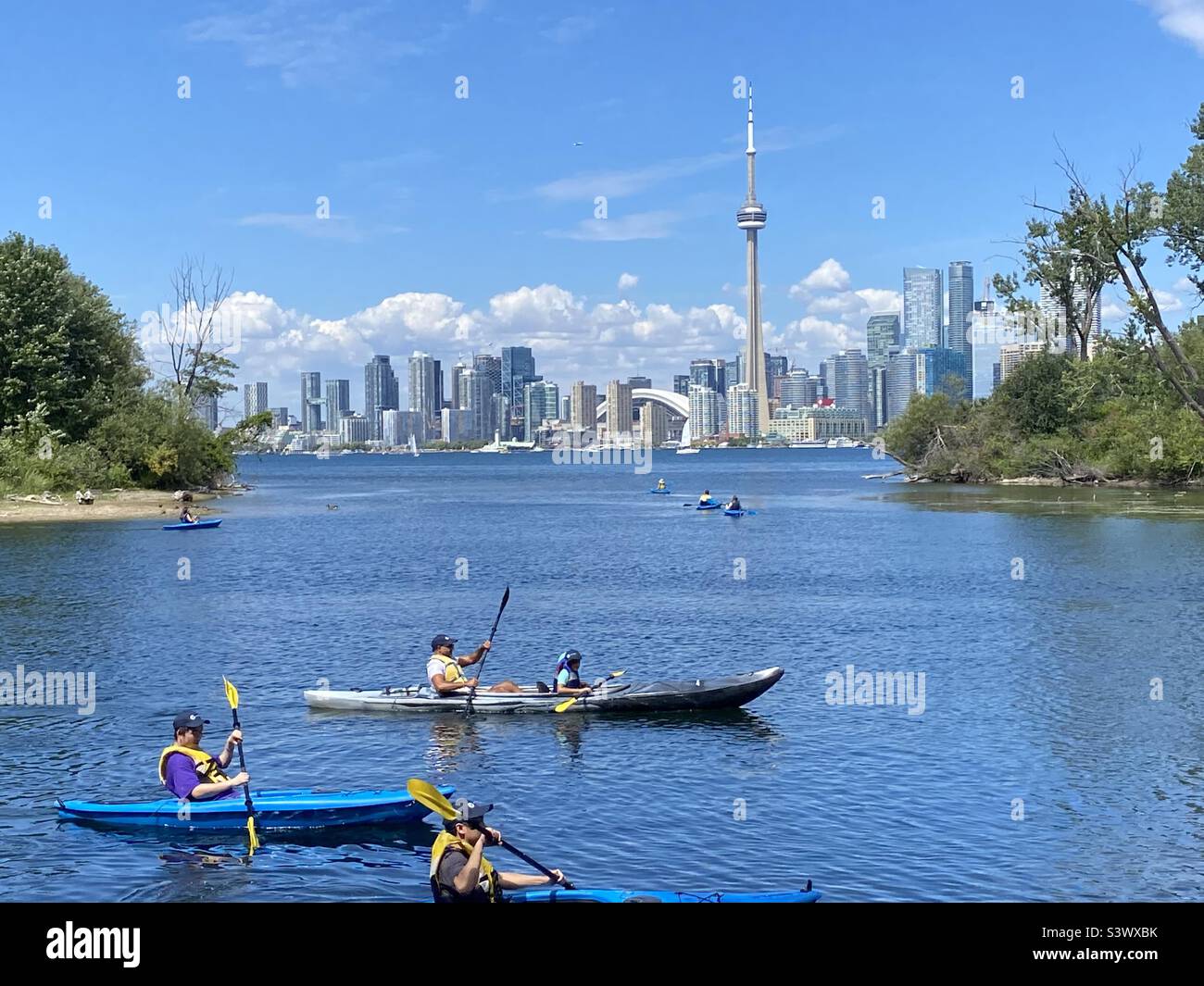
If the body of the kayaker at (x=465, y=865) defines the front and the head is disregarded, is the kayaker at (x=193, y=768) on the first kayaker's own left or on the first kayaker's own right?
on the first kayaker's own left

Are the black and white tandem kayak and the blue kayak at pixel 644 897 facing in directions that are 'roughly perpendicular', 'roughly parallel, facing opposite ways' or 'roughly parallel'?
roughly parallel

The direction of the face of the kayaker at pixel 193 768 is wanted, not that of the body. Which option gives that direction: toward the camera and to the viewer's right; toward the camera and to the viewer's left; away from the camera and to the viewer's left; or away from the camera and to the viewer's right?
toward the camera and to the viewer's right

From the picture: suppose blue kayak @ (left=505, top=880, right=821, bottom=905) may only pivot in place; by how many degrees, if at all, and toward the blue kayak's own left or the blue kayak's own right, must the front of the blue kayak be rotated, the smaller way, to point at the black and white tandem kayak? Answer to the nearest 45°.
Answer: approximately 90° to the blue kayak's own left

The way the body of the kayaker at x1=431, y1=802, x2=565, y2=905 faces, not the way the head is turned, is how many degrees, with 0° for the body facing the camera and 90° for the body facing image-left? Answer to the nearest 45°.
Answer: approximately 270°

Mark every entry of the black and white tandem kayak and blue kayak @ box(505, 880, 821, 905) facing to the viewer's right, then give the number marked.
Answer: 2

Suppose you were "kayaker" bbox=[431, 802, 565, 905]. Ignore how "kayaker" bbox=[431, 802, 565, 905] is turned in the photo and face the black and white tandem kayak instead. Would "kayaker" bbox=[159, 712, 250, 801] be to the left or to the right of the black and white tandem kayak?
left

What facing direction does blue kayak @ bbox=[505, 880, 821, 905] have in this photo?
to the viewer's right

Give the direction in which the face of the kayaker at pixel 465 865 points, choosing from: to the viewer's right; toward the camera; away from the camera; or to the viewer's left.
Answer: to the viewer's right

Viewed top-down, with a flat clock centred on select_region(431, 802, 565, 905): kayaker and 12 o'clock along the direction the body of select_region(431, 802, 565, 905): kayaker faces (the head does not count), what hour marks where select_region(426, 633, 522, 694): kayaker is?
select_region(426, 633, 522, 694): kayaker is roughly at 9 o'clock from select_region(431, 802, 565, 905): kayaker.

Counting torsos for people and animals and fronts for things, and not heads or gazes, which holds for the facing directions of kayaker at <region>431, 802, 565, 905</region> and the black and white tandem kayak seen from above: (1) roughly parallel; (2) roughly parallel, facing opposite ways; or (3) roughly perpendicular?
roughly parallel

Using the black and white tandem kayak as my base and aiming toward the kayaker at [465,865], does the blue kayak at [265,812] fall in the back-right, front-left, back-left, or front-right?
front-right

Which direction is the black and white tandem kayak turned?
to the viewer's right

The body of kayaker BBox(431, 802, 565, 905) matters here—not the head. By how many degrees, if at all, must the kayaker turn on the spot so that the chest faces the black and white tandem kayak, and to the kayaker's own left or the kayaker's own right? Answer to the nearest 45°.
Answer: approximately 90° to the kayaker's own left

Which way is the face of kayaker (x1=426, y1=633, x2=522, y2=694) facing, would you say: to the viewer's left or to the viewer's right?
to the viewer's right

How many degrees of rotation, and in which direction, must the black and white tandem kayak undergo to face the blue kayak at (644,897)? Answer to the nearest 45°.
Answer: approximately 90° to its right
